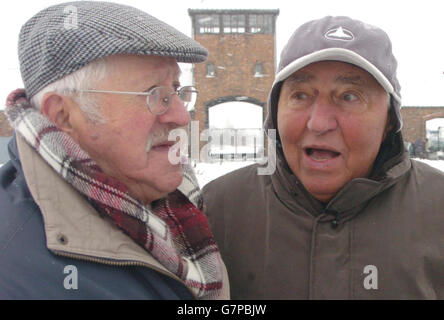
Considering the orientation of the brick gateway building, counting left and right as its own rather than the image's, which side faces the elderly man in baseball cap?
front

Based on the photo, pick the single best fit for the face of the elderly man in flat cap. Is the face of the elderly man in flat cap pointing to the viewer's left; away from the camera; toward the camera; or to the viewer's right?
to the viewer's right

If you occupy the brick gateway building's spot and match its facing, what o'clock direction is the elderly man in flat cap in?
The elderly man in flat cap is roughly at 12 o'clock from the brick gateway building.

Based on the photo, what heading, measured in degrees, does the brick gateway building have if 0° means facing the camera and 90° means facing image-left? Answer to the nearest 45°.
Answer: approximately 0°
